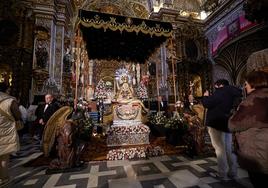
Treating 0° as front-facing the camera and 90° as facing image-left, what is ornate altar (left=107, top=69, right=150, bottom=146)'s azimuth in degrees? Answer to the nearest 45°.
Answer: approximately 0°

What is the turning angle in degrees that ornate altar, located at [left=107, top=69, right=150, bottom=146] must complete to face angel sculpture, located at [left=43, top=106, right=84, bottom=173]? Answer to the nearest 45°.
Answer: approximately 45° to its right

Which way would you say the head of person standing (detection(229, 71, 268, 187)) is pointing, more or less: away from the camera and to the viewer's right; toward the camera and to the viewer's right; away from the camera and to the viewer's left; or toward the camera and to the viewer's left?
away from the camera and to the viewer's left

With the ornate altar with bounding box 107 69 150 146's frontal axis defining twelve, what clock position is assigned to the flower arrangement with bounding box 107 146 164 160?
The flower arrangement is roughly at 12 o'clock from the ornate altar.

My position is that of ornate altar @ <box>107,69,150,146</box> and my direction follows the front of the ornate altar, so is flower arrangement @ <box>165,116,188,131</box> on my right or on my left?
on my left

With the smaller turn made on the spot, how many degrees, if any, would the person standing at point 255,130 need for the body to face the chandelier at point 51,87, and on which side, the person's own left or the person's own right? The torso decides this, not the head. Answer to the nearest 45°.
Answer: approximately 45° to the person's own left

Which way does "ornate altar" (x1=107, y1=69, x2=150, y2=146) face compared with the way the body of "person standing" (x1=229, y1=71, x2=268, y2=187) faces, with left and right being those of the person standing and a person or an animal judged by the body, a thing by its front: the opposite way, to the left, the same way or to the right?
the opposite way

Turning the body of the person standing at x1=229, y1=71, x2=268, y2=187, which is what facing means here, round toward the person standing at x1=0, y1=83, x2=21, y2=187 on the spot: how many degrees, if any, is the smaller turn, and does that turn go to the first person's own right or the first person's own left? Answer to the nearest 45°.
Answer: approximately 45° to the first person's own left

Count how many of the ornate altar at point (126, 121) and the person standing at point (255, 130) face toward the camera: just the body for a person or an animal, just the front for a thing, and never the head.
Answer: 1

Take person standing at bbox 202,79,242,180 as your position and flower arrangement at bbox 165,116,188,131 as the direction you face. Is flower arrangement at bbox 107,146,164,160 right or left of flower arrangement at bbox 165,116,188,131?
left

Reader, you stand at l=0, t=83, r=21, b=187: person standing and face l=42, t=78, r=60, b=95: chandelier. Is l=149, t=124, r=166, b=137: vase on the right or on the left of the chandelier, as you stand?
right

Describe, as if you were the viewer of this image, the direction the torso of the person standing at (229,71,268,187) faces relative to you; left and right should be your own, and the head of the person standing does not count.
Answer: facing away from the viewer and to the left of the viewer

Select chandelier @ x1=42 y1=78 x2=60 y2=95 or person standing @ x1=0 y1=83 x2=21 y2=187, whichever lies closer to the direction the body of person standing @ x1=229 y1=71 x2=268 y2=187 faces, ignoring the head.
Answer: the chandelier
